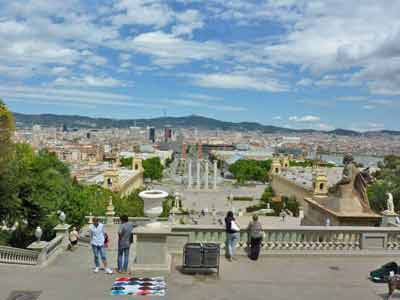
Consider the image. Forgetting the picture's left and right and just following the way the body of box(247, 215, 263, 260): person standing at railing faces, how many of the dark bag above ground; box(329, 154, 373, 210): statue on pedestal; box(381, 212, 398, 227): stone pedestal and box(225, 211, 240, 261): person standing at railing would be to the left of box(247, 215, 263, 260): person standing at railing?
1

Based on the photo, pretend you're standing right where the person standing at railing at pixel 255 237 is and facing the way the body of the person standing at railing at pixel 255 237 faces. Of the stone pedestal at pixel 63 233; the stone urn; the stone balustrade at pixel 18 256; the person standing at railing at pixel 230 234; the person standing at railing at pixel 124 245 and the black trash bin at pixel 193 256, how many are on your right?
0

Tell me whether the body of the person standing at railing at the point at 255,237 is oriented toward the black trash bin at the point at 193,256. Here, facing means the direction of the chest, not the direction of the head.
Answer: no

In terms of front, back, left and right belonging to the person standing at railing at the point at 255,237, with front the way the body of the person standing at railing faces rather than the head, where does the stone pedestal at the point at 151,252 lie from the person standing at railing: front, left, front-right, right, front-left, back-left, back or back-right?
back-left

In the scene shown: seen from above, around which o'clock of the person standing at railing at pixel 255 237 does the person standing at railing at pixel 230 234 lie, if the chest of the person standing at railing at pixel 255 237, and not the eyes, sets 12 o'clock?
the person standing at railing at pixel 230 234 is roughly at 9 o'clock from the person standing at railing at pixel 255 237.

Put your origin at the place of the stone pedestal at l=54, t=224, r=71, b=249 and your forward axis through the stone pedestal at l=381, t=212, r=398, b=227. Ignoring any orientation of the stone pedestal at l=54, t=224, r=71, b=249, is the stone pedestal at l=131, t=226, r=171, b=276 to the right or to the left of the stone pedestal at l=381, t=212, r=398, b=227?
right

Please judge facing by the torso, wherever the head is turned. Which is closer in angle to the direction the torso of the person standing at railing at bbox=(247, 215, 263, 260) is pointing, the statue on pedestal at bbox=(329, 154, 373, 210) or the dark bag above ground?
the statue on pedestal

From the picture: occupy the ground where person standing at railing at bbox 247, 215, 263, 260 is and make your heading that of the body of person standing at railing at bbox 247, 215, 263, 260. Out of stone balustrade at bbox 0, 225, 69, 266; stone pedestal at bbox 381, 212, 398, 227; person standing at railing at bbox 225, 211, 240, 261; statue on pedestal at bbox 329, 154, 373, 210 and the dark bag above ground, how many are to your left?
2

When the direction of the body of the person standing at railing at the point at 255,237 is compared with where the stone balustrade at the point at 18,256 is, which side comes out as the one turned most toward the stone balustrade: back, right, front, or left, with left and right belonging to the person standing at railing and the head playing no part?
left

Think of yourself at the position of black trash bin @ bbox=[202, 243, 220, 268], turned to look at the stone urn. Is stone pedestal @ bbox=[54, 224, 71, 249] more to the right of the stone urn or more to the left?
right

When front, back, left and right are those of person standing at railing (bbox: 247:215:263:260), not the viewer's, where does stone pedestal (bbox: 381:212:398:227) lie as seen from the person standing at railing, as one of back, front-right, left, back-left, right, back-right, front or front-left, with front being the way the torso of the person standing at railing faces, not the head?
front-right

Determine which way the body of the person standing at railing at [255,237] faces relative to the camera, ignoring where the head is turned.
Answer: away from the camera

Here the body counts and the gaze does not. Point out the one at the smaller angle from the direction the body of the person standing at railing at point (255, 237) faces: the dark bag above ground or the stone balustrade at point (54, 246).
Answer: the stone balustrade

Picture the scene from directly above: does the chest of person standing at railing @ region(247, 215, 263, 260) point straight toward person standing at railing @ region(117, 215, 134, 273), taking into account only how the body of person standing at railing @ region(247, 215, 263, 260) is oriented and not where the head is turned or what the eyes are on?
no

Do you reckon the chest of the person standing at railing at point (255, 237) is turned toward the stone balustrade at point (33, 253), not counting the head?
no

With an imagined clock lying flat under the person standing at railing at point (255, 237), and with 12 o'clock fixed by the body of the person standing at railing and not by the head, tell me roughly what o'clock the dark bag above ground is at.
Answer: The dark bag above ground is roughly at 4 o'clock from the person standing at railing.

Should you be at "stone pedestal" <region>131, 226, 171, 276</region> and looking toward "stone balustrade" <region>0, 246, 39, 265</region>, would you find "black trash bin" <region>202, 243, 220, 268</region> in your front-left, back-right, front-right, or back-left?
back-right

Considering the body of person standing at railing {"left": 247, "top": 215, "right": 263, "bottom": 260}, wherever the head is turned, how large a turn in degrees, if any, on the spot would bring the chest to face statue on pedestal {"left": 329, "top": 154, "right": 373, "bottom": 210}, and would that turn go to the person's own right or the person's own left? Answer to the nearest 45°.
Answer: approximately 45° to the person's own right
